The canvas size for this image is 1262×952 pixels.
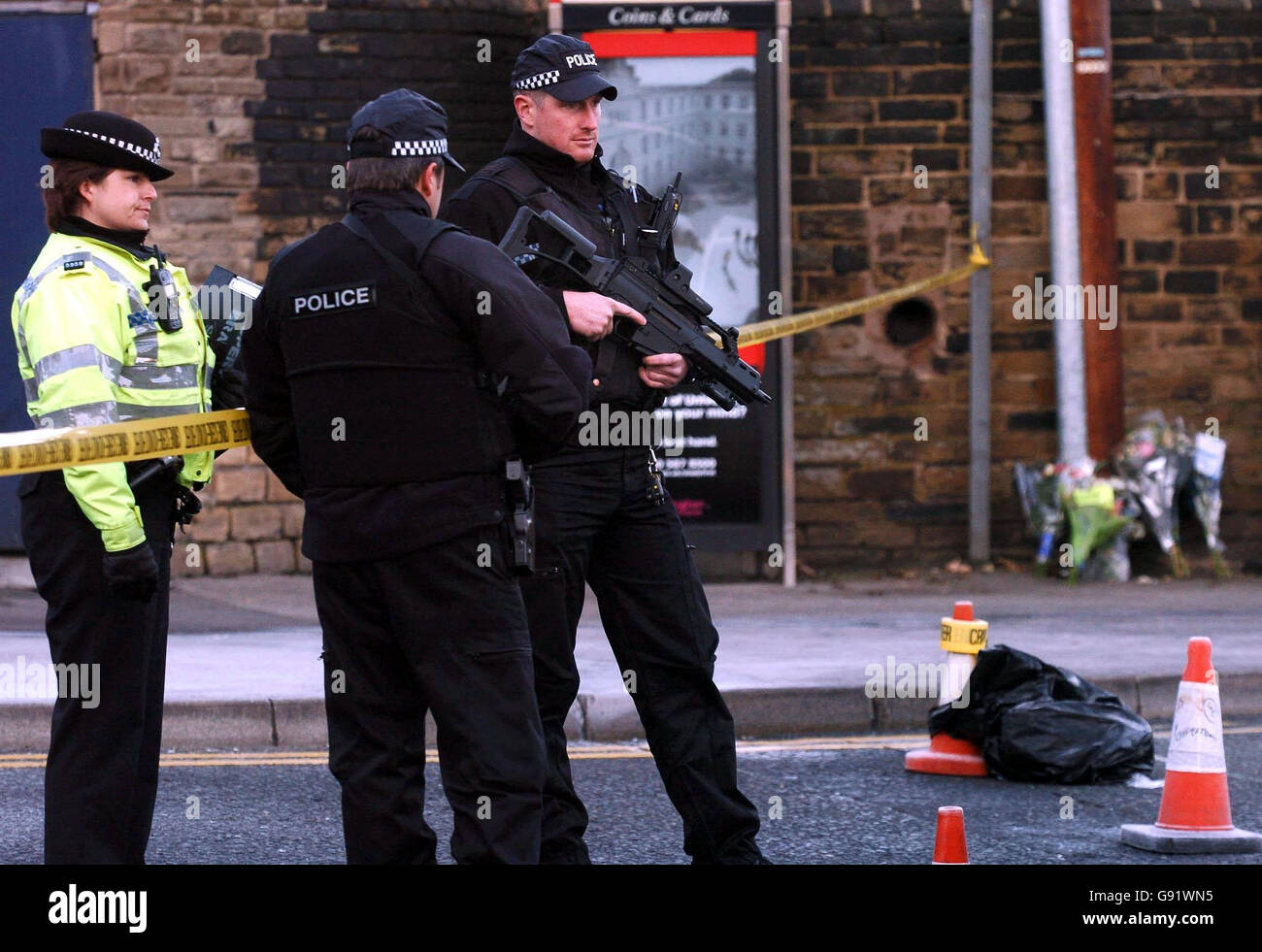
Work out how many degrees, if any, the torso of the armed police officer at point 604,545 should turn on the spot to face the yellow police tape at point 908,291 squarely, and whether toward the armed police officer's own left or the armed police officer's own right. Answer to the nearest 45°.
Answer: approximately 135° to the armed police officer's own left

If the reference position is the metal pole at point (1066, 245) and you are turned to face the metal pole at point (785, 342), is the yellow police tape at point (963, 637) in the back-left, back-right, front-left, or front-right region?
front-left

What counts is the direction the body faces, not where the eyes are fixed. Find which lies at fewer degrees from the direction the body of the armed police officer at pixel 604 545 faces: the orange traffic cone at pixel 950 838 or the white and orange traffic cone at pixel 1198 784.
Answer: the orange traffic cone

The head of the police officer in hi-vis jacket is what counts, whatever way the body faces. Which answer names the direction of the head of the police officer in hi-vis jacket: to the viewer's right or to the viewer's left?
to the viewer's right

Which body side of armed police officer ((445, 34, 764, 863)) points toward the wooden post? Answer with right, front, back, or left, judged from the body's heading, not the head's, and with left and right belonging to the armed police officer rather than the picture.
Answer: left

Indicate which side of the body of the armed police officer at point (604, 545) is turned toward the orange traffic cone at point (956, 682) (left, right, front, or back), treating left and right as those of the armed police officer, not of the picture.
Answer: left

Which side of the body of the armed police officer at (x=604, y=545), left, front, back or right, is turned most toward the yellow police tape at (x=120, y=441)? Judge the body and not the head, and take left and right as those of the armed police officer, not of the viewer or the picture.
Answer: right

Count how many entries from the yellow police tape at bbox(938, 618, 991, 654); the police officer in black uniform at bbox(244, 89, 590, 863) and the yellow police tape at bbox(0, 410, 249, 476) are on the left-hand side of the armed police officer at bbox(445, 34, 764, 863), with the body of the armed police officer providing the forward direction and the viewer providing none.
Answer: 1

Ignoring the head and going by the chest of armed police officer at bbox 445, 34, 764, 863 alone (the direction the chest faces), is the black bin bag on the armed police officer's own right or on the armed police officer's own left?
on the armed police officer's own left

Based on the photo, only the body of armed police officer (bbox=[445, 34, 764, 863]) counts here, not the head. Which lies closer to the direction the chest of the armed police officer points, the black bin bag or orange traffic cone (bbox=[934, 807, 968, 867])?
the orange traffic cone

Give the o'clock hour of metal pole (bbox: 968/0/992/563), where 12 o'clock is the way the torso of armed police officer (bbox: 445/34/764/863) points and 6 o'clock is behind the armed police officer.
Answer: The metal pole is roughly at 8 o'clock from the armed police officer.

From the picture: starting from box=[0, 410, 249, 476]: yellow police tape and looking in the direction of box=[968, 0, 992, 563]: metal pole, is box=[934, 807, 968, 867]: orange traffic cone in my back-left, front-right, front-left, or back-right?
front-right

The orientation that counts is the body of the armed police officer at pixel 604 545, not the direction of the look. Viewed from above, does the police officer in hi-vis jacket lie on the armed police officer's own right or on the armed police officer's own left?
on the armed police officer's own right

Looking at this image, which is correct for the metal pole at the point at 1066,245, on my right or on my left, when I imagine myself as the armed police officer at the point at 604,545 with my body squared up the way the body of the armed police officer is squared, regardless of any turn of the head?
on my left

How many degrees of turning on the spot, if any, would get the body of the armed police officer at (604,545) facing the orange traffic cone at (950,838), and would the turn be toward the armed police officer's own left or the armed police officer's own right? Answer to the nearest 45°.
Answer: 0° — they already face it

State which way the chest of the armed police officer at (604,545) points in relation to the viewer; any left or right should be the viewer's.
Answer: facing the viewer and to the right of the viewer

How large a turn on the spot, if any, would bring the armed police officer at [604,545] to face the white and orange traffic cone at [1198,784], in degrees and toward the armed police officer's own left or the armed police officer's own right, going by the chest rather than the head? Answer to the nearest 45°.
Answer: approximately 90° to the armed police officer's own left

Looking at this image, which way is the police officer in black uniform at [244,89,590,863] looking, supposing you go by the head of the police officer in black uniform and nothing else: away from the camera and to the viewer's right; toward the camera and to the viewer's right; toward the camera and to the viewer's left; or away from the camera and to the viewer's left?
away from the camera and to the viewer's right
